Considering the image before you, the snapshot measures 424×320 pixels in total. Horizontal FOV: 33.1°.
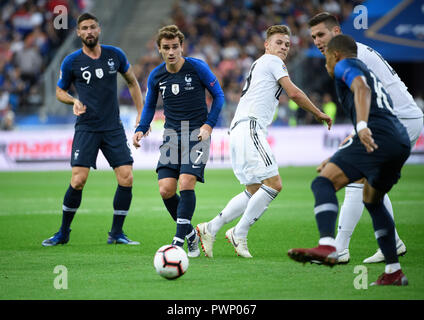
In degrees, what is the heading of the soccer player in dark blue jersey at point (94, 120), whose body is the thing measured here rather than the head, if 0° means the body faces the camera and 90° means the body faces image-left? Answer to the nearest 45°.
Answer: approximately 0°

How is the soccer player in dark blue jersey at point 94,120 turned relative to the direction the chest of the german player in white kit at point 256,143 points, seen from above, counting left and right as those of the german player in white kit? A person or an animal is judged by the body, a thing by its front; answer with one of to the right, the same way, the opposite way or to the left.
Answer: to the right

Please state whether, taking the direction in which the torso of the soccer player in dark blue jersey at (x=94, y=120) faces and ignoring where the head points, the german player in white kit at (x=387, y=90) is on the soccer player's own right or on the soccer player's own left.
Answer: on the soccer player's own left

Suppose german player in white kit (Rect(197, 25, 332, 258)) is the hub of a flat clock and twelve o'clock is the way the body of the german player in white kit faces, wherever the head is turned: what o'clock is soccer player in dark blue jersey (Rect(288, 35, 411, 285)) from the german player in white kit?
The soccer player in dark blue jersey is roughly at 2 o'clock from the german player in white kit.

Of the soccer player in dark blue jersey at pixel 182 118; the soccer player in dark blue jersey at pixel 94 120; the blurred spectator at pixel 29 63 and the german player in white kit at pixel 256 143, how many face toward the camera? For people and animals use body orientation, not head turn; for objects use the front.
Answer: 3

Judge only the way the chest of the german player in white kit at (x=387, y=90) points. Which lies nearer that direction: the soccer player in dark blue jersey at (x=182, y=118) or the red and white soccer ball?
the red and white soccer ball

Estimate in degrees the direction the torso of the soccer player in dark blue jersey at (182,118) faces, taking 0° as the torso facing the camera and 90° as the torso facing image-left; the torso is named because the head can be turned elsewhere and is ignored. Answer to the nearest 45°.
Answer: approximately 0°

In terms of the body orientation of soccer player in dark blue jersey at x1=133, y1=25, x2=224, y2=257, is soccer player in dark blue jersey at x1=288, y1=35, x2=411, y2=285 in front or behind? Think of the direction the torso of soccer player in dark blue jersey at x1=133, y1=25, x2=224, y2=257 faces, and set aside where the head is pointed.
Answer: in front

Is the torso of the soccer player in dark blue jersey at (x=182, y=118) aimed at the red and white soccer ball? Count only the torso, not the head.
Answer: yes

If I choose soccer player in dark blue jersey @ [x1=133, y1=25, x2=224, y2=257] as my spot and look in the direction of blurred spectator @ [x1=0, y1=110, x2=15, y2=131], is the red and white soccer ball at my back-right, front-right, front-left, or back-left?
back-left

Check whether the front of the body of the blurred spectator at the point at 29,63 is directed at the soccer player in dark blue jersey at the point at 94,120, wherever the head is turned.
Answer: yes

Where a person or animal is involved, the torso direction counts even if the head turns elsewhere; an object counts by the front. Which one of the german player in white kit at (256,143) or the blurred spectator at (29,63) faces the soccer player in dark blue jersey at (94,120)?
the blurred spectator

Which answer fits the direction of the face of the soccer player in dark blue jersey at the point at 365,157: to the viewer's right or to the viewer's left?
to the viewer's left
